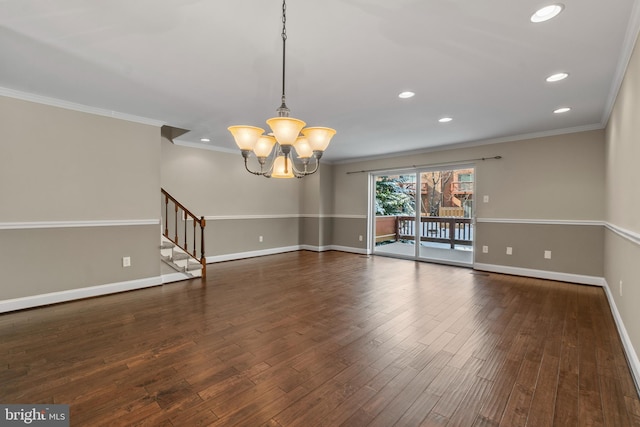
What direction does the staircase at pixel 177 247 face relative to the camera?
to the viewer's right

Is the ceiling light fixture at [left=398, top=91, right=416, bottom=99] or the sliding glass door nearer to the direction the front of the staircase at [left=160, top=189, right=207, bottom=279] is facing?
the sliding glass door

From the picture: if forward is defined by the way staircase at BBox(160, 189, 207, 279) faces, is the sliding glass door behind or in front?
in front

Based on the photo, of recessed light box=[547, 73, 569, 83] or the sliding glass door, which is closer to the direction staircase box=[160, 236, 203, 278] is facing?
the sliding glass door

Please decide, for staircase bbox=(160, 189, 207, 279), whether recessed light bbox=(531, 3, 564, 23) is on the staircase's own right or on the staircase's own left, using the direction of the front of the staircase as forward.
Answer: on the staircase's own right

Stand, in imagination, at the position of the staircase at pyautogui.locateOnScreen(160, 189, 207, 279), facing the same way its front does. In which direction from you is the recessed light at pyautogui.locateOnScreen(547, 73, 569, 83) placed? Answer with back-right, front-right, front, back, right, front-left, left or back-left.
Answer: front-right

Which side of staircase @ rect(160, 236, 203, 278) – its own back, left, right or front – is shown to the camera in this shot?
right

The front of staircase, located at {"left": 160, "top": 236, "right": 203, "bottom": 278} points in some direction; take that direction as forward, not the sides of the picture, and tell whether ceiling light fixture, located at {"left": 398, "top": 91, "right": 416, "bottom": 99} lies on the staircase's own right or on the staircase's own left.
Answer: on the staircase's own right
